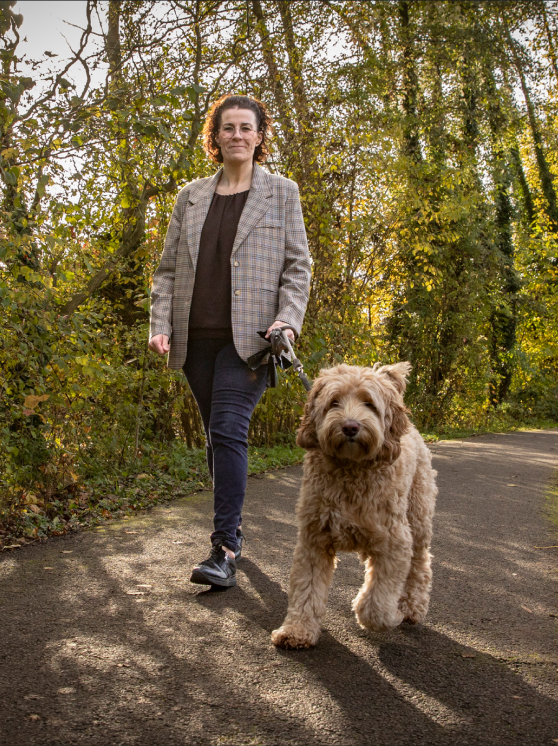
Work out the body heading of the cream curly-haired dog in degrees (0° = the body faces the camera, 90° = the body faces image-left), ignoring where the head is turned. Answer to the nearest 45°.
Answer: approximately 0°

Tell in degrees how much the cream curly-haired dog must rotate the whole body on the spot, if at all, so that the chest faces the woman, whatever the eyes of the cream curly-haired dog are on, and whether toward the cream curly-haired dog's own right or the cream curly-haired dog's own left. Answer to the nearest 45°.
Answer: approximately 135° to the cream curly-haired dog's own right
